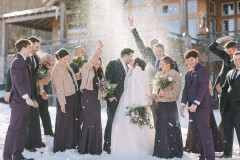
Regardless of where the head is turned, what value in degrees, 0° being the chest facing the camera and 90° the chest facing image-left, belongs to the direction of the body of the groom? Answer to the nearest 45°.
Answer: approximately 270°

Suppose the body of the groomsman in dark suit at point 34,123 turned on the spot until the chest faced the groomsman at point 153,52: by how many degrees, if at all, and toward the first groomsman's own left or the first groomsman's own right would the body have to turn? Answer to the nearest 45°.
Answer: approximately 45° to the first groomsman's own left

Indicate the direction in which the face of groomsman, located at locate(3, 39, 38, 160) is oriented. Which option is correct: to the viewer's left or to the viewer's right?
to the viewer's right

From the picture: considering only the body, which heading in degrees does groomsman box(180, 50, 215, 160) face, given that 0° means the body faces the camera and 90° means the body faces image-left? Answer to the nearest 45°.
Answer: approximately 45°

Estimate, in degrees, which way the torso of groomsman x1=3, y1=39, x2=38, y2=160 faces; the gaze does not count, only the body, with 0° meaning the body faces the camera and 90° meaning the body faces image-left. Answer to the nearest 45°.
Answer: approximately 270°

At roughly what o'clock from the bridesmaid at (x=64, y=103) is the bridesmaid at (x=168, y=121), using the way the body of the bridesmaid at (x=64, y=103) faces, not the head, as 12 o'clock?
the bridesmaid at (x=168, y=121) is roughly at 11 o'clock from the bridesmaid at (x=64, y=103).

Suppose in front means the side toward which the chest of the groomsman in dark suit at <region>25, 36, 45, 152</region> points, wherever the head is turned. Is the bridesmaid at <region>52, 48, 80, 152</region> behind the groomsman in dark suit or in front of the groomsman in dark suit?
in front

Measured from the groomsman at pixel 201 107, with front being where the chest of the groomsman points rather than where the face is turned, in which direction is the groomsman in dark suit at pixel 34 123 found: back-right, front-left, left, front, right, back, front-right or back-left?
front-right

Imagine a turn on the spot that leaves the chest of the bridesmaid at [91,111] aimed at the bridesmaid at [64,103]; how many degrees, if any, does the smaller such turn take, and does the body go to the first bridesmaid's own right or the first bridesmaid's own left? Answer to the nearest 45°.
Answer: approximately 135° to the first bridesmaid's own right

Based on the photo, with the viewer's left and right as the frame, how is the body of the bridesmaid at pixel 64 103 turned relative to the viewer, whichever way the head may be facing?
facing the viewer and to the right of the viewer

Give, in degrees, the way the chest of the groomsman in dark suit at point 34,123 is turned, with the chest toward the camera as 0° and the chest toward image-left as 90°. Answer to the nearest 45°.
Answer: approximately 315°

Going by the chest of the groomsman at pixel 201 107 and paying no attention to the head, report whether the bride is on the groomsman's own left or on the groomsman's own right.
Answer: on the groomsman's own right
